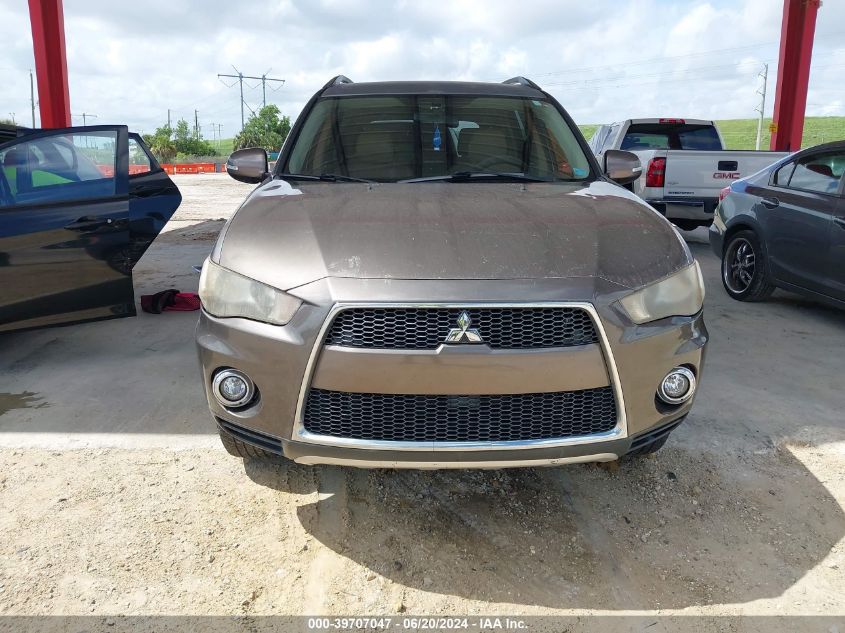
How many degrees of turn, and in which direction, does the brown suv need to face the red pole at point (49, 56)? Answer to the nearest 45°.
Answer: approximately 135° to its right

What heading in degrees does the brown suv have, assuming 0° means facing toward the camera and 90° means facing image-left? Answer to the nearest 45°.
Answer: approximately 0°

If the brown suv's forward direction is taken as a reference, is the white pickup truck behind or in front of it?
behind

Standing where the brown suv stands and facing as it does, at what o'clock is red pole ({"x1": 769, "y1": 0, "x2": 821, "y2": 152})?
The red pole is roughly at 7 o'clock from the brown suv.

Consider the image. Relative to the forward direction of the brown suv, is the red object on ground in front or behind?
behind
